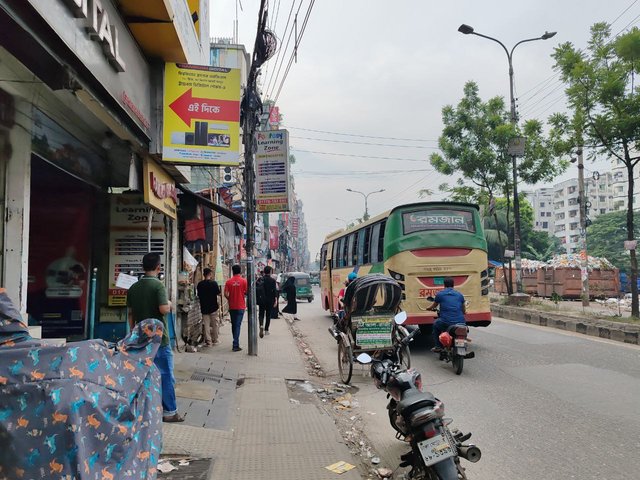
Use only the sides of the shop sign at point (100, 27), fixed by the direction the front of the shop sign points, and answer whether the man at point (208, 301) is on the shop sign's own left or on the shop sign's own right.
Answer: on the shop sign's own left

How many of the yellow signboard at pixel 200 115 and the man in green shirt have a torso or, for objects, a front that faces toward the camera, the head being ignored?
1

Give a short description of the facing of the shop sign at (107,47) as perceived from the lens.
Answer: facing the viewer and to the right of the viewer

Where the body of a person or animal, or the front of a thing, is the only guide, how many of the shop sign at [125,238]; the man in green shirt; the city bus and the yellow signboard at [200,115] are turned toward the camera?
2

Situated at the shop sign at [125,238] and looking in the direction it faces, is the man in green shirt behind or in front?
in front

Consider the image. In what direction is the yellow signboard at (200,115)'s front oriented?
toward the camera

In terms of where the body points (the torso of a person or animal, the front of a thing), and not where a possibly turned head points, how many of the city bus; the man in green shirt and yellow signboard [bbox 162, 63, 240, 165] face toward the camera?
1

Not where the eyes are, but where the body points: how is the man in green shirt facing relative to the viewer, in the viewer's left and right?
facing away from the viewer and to the right of the viewer

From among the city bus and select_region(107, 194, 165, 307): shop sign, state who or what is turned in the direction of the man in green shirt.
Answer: the shop sign

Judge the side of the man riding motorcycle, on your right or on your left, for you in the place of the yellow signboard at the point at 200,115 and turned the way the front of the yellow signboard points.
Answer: on your left
